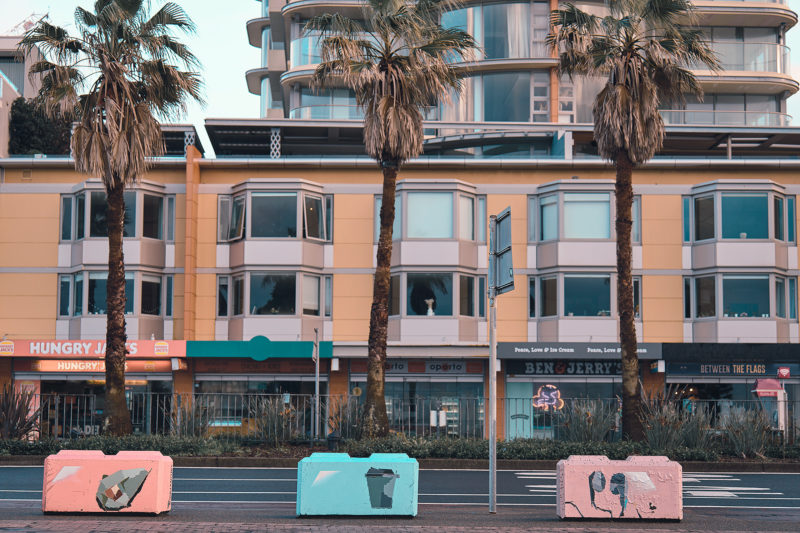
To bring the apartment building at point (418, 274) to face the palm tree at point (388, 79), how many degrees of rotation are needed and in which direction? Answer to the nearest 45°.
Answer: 0° — it already faces it

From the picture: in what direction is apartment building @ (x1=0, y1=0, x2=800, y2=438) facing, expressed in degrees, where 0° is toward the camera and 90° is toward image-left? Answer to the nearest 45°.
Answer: approximately 0°

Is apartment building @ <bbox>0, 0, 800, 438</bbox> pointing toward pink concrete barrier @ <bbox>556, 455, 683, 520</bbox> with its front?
yes

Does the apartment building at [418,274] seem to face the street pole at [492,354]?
yes

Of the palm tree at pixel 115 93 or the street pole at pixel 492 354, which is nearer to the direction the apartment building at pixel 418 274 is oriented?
the street pole

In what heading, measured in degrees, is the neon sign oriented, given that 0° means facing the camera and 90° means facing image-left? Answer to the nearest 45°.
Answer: approximately 0°

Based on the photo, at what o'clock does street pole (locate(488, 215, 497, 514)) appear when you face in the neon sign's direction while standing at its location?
The street pole is roughly at 12 o'clock from the neon sign.

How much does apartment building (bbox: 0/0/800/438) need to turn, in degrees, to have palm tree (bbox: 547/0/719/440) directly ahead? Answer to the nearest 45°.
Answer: approximately 45° to its left
